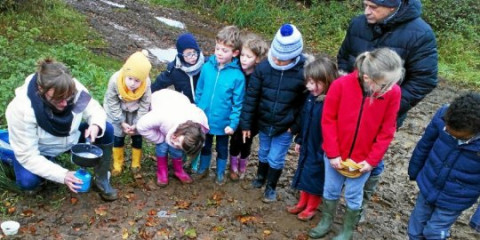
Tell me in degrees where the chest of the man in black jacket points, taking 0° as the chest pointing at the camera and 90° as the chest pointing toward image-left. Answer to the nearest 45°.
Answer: approximately 45°

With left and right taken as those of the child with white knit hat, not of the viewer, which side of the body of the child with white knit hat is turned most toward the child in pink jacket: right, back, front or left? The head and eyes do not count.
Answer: right

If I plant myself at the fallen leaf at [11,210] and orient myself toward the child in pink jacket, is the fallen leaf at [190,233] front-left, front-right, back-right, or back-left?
front-right

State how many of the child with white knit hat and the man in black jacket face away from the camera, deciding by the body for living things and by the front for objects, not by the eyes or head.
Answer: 0

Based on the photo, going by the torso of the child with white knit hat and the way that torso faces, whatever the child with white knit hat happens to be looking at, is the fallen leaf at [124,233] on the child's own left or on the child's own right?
on the child's own right

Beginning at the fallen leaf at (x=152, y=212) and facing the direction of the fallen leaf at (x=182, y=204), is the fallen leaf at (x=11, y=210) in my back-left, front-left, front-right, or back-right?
back-left

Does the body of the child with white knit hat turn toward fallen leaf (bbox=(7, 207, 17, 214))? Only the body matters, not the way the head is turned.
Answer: no

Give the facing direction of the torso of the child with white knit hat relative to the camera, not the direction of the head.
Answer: toward the camera

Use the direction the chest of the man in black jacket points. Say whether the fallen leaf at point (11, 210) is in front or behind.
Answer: in front

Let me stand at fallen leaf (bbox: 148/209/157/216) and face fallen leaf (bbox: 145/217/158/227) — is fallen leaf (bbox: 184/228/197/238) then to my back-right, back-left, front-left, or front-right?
front-left

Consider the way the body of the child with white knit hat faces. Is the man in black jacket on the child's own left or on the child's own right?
on the child's own left

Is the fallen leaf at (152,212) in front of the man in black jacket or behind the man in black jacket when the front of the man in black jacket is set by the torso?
in front
